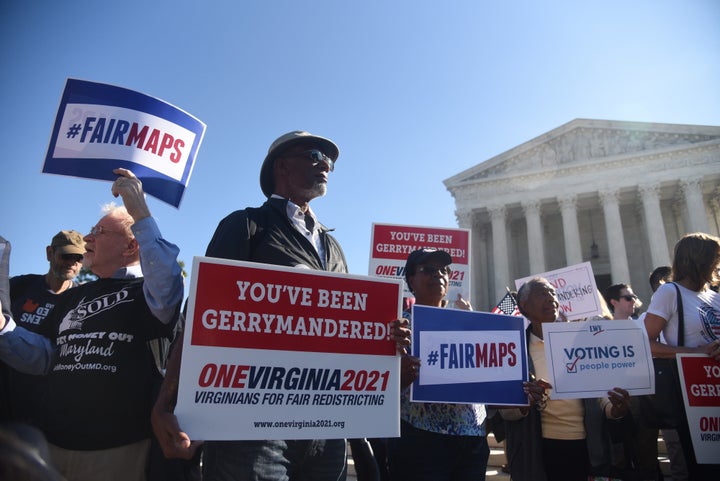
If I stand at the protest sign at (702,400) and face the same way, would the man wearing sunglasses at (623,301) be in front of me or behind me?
behind

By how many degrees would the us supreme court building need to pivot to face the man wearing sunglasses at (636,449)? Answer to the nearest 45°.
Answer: approximately 45° to its left

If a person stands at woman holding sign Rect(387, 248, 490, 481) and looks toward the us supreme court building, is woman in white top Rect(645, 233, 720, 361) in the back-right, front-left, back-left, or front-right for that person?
front-right

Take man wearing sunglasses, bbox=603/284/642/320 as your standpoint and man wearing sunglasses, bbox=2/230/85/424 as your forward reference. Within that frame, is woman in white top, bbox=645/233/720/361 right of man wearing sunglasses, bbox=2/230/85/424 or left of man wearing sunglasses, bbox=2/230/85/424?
left

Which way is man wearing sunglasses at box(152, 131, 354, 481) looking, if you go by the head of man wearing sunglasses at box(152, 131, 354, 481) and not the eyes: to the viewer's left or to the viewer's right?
to the viewer's right

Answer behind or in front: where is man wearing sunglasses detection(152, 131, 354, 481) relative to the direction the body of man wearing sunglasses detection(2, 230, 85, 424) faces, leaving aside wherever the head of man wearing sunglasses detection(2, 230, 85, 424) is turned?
in front

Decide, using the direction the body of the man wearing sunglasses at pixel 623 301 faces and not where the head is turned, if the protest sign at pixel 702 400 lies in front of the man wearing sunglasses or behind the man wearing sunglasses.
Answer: in front

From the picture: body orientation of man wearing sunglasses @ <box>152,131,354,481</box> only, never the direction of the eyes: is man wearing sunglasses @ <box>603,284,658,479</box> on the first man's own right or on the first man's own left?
on the first man's own left

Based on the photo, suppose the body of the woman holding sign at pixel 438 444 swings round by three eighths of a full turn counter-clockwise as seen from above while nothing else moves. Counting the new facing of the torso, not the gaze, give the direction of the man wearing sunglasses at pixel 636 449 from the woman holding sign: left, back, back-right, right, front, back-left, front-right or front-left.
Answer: front-right

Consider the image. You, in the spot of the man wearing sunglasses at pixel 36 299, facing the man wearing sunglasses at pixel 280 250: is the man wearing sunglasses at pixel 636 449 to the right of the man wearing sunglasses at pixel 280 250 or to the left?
left

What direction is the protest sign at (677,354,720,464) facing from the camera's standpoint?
toward the camera

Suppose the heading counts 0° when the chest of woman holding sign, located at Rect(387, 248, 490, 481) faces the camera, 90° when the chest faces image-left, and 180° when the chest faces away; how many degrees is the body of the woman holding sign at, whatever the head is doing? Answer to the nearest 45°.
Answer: approximately 315°

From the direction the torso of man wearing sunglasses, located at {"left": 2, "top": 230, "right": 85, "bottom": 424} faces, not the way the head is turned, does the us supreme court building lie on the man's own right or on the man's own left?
on the man's own left

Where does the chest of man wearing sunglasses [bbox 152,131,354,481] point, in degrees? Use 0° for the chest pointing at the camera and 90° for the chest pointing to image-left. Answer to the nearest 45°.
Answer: approximately 315°

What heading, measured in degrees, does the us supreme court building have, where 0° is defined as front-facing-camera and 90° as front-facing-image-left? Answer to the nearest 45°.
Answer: approximately 45°

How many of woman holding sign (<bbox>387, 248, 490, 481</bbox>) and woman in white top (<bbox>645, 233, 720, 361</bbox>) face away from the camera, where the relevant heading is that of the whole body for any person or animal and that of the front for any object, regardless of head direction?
0
